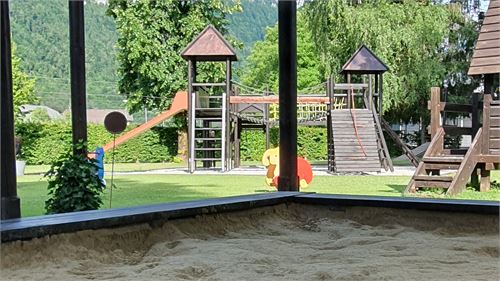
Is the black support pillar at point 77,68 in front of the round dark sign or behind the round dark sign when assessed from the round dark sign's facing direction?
behind

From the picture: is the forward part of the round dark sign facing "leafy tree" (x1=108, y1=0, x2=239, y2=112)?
yes

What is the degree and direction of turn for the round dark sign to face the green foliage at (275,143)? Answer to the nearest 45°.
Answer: approximately 45° to its right

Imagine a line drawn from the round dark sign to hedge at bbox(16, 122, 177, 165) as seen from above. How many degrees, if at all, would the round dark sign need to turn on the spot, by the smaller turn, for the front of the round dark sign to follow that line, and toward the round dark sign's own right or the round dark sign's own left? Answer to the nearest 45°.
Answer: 0° — it already faces it

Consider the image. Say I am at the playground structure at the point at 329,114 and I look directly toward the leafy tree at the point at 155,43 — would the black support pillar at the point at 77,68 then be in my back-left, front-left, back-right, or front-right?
back-left

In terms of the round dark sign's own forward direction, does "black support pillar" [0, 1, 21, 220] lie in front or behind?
behind
